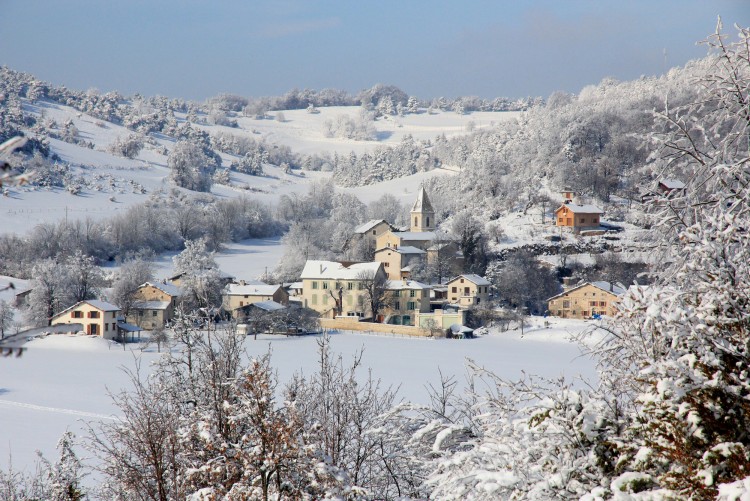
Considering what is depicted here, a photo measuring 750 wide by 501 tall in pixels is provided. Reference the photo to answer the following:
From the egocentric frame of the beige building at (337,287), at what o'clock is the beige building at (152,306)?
the beige building at (152,306) is roughly at 2 o'clock from the beige building at (337,287).

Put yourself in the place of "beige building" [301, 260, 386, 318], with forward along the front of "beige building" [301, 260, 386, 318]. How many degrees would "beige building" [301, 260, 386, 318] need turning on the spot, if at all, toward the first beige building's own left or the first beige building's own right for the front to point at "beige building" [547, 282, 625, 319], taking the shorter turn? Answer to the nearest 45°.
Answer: approximately 45° to the first beige building's own left

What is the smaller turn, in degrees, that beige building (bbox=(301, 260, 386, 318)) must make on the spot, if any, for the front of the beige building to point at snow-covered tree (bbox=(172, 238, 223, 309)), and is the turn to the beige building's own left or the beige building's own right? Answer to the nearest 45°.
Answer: approximately 90° to the beige building's own right

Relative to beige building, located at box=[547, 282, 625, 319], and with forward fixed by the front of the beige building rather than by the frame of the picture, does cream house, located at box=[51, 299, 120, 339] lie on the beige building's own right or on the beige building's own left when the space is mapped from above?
on the beige building's own right

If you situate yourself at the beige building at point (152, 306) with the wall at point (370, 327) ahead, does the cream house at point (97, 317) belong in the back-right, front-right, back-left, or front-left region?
back-right

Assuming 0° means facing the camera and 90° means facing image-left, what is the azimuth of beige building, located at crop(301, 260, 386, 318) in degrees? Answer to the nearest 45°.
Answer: approximately 0°

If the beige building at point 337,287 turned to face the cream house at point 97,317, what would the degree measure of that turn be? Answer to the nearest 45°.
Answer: approximately 45° to its right

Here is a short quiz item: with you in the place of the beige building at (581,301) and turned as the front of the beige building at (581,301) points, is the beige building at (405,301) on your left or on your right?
on your right

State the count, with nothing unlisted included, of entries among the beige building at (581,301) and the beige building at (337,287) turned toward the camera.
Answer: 2

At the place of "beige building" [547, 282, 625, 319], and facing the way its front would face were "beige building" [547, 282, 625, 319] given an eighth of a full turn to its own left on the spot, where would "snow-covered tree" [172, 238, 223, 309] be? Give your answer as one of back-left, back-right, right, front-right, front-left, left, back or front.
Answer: back-right

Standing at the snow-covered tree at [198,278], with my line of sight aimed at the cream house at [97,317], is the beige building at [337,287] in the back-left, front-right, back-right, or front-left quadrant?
back-left

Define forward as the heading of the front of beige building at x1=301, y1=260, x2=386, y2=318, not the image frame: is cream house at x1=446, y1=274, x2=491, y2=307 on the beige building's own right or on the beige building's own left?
on the beige building's own left
